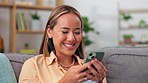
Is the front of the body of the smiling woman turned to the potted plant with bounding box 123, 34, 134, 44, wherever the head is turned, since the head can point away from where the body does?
no

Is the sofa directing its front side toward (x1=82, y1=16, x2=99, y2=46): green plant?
no

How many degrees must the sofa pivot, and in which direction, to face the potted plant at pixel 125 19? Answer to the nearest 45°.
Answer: approximately 180°

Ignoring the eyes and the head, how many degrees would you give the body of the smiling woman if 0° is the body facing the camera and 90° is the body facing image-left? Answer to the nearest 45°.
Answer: approximately 315°

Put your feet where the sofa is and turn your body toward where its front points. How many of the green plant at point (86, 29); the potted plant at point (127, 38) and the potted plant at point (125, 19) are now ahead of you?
0

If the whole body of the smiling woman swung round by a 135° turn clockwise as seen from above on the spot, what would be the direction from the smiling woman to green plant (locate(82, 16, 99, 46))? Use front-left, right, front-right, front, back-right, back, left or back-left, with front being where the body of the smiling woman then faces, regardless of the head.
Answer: right

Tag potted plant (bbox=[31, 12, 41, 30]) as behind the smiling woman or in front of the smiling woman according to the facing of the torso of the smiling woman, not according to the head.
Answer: behind

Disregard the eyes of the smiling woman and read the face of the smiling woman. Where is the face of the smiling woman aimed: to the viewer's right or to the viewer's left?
to the viewer's right

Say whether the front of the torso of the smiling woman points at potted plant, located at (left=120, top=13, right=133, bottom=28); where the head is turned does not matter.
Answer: no

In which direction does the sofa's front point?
toward the camera

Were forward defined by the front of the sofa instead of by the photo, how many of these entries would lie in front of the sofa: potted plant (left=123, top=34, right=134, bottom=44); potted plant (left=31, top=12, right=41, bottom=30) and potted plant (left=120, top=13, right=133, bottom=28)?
0

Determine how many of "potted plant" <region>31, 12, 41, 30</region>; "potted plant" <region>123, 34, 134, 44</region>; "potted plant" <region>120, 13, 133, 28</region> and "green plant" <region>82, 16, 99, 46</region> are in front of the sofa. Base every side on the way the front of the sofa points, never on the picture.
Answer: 0
